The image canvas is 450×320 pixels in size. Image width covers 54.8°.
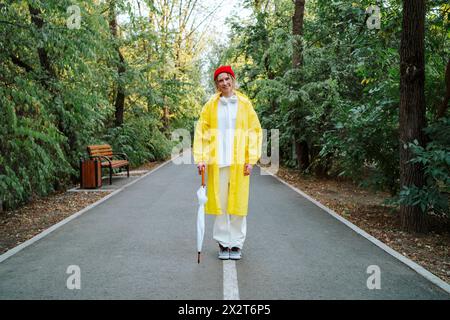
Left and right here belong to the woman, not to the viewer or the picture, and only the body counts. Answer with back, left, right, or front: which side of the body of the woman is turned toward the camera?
front
